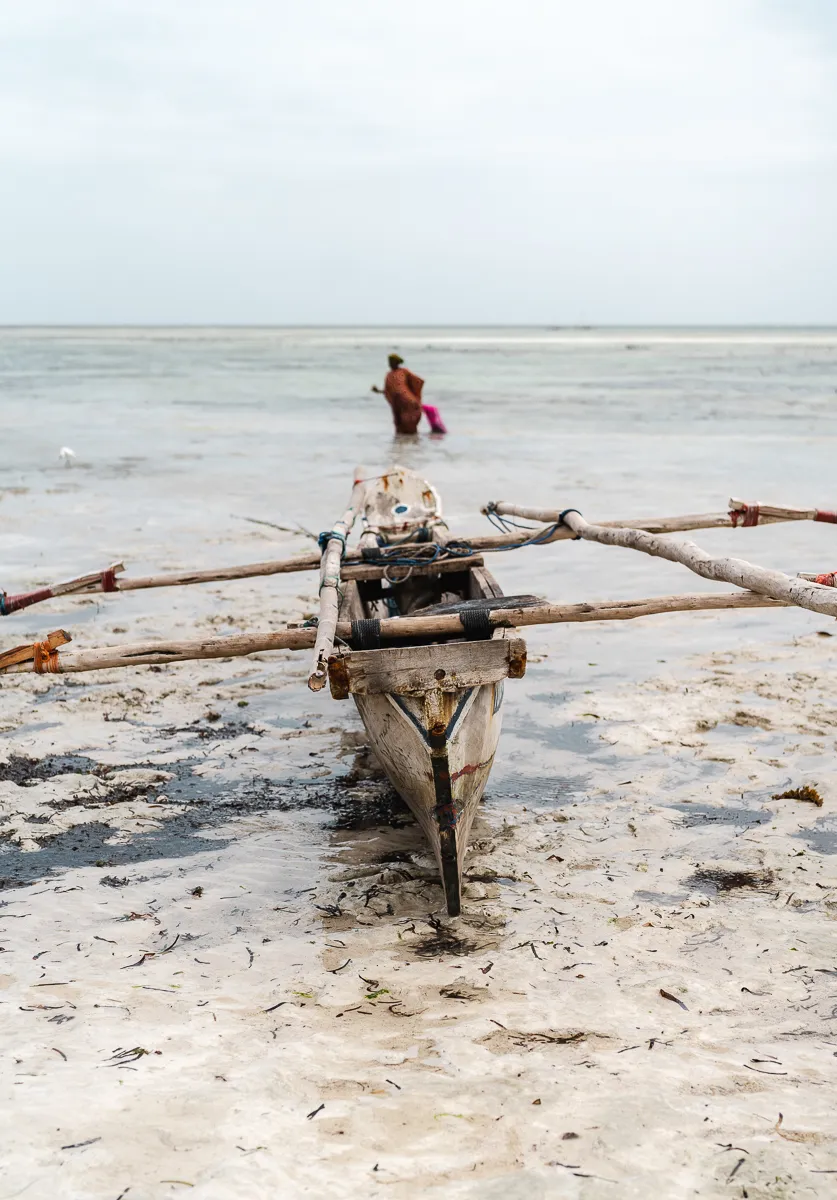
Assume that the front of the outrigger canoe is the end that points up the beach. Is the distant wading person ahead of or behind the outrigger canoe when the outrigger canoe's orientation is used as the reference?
behind

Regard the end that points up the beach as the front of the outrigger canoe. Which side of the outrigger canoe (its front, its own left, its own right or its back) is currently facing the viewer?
front
